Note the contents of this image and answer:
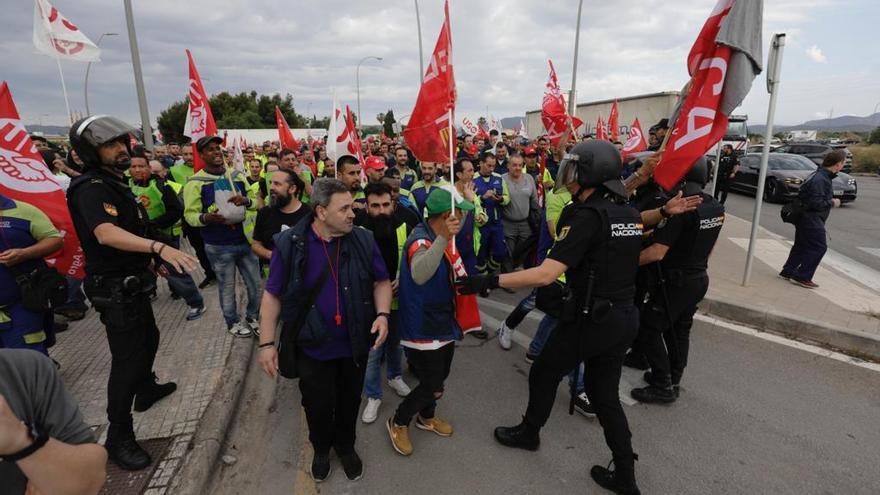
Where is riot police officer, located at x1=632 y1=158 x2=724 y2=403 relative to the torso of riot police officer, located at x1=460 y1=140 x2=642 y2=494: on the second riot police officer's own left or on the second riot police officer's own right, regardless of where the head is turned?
on the second riot police officer's own right

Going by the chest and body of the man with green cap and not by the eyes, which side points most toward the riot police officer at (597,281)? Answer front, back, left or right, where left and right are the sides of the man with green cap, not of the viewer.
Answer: front

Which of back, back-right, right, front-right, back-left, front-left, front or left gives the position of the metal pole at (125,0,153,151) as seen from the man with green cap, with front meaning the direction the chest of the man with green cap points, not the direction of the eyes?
back-left

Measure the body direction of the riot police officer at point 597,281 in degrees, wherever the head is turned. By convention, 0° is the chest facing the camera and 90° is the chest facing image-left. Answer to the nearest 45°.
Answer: approximately 135°

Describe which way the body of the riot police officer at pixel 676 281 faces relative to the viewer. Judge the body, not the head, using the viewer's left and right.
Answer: facing away from the viewer and to the left of the viewer

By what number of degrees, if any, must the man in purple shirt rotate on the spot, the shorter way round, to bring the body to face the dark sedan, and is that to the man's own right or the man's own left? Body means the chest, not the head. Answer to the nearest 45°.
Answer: approximately 135° to the man's own left

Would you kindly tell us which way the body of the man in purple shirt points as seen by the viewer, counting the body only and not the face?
toward the camera

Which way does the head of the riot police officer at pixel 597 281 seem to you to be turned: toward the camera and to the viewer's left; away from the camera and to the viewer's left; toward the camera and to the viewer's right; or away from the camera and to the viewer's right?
away from the camera and to the viewer's left

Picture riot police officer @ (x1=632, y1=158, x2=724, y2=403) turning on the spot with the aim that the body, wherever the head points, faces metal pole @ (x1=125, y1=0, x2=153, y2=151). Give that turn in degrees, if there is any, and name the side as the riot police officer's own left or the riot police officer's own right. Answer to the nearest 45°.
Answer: approximately 45° to the riot police officer's own left

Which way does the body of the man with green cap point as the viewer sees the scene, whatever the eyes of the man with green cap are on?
to the viewer's right

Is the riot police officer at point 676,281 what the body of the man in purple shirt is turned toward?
no

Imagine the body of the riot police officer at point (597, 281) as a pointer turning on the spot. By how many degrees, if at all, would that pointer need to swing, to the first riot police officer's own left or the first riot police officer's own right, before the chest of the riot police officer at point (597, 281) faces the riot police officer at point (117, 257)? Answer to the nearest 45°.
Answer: approximately 45° to the first riot police officer's own left

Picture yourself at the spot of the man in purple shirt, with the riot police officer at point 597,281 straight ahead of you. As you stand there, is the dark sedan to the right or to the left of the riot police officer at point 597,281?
left
